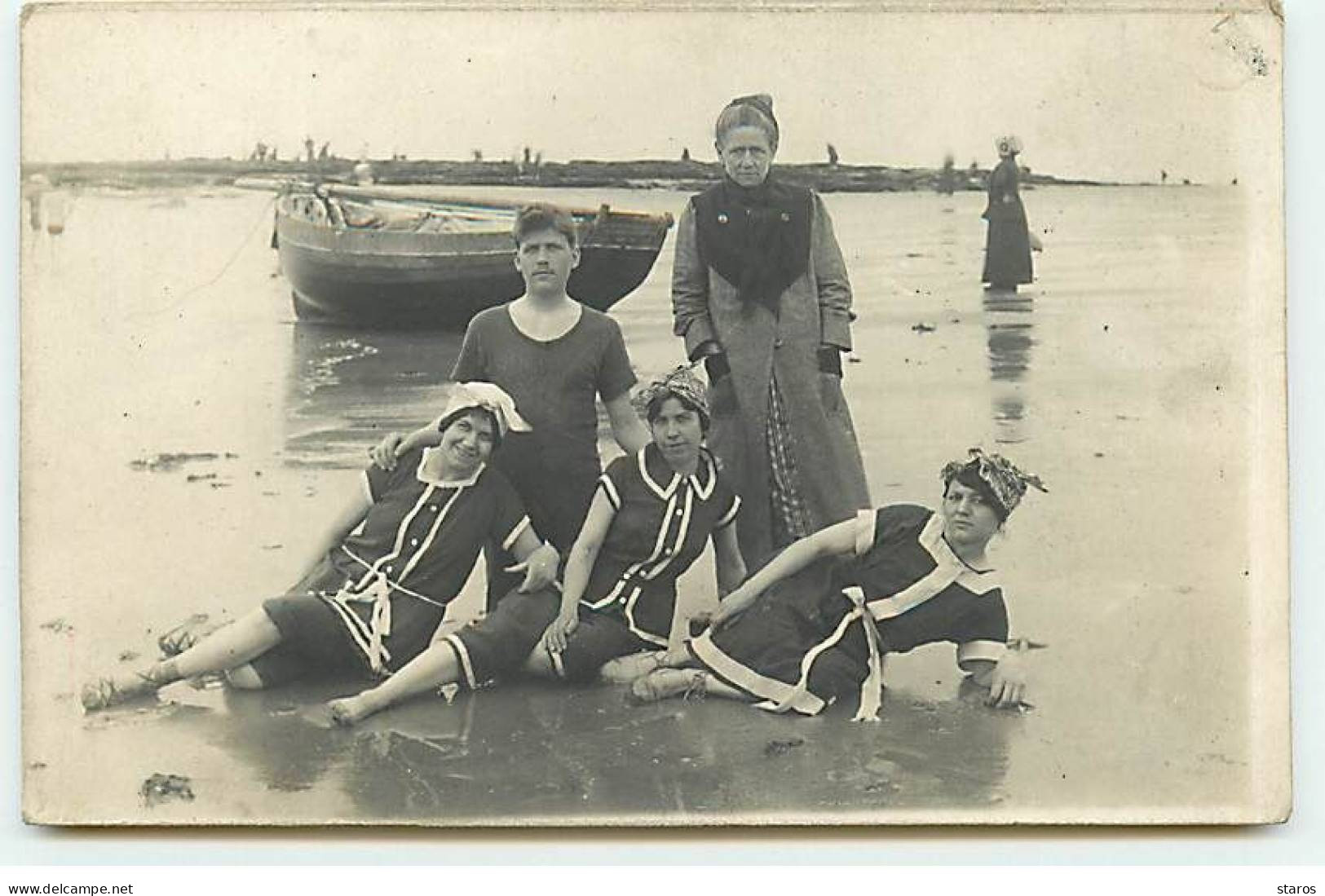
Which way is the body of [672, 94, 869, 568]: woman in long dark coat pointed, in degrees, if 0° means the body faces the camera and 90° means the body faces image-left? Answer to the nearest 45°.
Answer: approximately 0°

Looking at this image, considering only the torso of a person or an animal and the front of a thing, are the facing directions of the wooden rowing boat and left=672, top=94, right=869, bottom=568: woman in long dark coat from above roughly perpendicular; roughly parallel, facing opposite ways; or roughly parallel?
roughly perpendicular

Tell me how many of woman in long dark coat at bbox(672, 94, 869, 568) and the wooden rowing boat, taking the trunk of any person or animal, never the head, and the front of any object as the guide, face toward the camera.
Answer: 1
